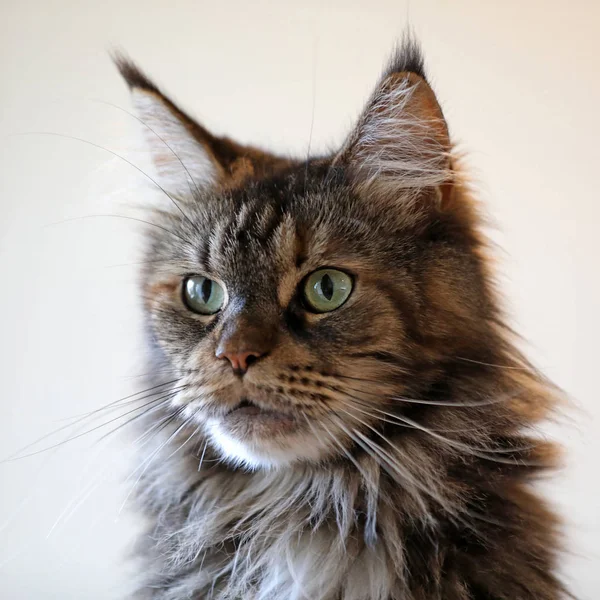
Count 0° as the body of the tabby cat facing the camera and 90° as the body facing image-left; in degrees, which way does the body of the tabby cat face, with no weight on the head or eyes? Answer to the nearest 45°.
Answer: approximately 45°
